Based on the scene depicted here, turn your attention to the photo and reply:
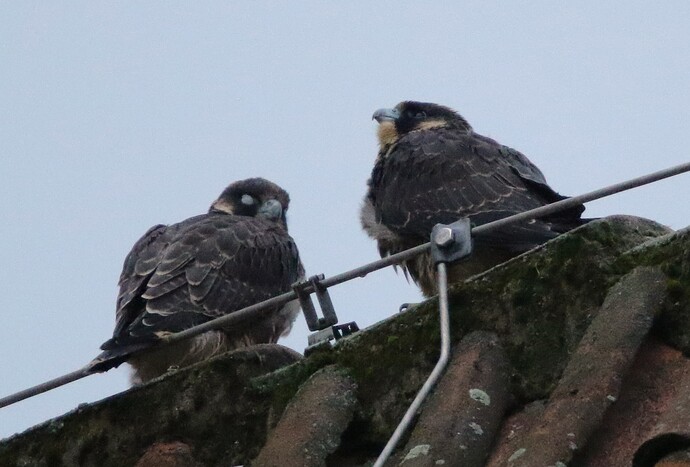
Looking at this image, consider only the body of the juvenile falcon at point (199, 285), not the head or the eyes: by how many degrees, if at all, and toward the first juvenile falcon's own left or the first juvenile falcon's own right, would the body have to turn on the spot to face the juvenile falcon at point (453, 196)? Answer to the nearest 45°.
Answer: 0° — it already faces it

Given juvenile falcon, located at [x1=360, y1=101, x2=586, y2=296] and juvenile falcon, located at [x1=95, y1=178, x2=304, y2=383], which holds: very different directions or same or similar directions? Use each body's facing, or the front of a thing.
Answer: very different directions

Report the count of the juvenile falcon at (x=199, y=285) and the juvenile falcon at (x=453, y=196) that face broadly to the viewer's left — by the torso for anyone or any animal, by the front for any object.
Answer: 1

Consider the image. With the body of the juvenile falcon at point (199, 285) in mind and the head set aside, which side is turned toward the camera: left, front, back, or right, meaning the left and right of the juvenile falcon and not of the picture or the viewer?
right

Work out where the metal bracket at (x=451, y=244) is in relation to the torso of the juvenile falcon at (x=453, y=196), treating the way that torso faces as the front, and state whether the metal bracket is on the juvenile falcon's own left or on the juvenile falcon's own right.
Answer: on the juvenile falcon's own left

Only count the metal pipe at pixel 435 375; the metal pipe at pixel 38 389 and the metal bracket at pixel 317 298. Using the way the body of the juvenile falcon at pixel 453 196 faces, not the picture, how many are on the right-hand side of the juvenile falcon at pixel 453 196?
0

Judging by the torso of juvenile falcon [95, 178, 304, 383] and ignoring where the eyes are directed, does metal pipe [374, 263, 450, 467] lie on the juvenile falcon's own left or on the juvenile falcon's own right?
on the juvenile falcon's own right

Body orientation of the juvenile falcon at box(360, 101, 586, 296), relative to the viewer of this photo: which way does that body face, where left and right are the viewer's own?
facing to the left of the viewer

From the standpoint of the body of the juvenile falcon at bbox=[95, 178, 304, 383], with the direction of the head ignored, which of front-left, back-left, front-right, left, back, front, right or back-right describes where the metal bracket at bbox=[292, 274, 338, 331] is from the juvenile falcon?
right
